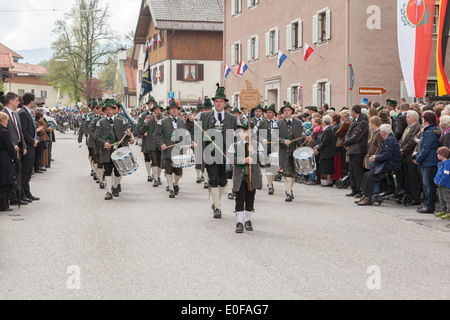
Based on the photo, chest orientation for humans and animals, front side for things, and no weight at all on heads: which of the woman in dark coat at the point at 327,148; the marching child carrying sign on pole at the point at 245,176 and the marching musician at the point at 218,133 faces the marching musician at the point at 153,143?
the woman in dark coat

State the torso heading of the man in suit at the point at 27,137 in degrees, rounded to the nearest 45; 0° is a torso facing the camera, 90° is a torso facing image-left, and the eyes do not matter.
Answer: approximately 270°

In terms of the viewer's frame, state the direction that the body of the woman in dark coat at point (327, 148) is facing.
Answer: to the viewer's left

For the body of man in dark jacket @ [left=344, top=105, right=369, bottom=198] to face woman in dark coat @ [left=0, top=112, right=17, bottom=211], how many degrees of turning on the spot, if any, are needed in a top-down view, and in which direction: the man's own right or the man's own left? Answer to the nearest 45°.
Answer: approximately 45° to the man's own left

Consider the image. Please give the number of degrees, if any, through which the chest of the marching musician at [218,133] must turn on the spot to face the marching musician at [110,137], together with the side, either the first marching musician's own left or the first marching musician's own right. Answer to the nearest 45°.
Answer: approximately 135° to the first marching musician's own right

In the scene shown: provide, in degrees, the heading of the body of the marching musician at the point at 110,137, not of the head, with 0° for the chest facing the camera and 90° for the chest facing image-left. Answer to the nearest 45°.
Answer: approximately 0°

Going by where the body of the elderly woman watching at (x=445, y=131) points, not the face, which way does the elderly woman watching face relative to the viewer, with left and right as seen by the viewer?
facing to the left of the viewer

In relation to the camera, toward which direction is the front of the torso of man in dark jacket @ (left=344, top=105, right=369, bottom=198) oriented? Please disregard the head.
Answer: to the viewer's left
